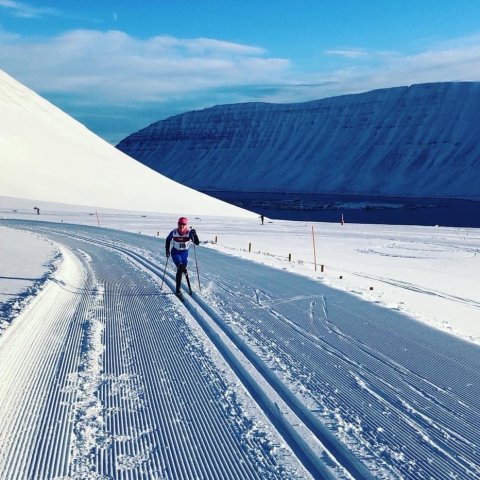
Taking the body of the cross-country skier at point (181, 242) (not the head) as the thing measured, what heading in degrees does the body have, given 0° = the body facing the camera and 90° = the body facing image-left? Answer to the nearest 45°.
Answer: approximately 0°
